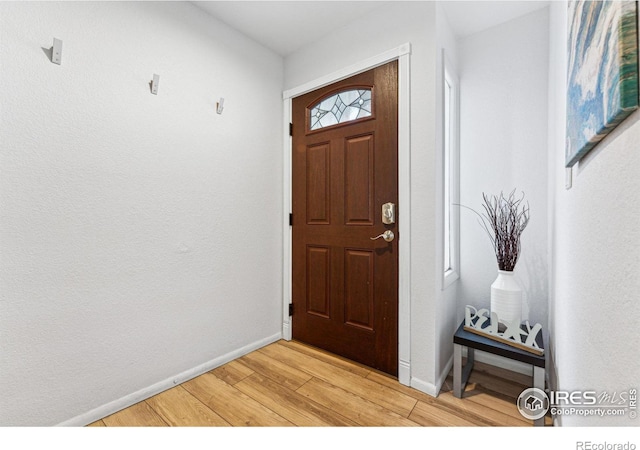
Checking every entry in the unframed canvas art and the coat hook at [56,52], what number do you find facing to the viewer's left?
1

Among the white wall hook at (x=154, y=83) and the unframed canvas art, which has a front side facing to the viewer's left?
the unframed canvas art

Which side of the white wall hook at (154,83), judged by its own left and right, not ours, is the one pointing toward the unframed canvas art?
front

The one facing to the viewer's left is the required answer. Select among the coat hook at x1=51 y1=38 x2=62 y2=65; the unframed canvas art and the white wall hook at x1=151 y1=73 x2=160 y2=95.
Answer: the unframed canvas art

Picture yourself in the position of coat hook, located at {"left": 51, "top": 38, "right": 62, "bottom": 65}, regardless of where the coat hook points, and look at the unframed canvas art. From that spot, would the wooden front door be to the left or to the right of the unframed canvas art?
left

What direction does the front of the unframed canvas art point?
to the viewer's left

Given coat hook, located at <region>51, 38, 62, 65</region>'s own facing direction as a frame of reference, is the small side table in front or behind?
in front

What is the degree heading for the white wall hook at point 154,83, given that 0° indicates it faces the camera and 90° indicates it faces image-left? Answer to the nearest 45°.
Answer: approximately 315°

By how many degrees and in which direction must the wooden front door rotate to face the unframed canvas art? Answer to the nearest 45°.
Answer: approximately 45° to its left

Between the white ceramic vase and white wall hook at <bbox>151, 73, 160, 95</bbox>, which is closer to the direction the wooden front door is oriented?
the white wall hook

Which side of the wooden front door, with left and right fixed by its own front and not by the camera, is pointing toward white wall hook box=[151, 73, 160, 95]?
front
